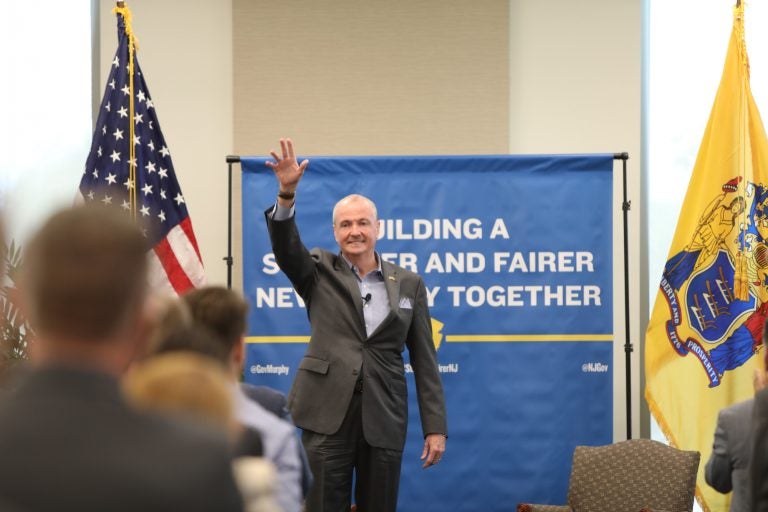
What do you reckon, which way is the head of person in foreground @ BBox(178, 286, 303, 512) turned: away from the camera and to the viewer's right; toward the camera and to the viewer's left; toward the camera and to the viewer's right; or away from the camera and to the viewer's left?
away from the camera and to the viewer's right

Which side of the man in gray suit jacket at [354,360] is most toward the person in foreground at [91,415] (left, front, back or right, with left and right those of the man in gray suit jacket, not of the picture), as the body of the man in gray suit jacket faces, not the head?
front

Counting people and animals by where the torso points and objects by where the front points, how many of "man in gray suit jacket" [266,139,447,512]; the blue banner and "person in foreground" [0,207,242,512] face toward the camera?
2

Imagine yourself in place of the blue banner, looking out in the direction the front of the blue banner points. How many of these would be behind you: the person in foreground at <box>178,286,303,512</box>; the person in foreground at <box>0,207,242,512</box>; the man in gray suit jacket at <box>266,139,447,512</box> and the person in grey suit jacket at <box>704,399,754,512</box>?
0

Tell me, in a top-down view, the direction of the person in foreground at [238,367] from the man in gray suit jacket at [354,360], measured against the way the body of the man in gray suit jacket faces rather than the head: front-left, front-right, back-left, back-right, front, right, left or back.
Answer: front

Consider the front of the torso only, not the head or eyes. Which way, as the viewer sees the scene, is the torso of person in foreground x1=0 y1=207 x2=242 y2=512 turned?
away from the camera

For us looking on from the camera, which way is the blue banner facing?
facing the viewer

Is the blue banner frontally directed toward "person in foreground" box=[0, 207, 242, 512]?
yes

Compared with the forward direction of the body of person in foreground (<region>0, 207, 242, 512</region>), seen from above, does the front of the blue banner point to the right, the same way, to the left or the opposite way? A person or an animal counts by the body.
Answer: the opposite way

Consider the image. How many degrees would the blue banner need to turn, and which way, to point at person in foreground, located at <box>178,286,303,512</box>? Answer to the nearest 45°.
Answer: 0° — it already faces them

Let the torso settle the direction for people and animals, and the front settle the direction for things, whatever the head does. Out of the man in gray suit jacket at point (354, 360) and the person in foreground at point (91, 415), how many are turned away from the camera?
1

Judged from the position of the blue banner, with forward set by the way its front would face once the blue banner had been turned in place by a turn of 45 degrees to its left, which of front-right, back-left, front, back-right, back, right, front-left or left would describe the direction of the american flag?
back-right

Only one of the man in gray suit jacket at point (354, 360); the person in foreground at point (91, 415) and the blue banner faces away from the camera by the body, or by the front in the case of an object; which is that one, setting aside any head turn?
the person in foreground

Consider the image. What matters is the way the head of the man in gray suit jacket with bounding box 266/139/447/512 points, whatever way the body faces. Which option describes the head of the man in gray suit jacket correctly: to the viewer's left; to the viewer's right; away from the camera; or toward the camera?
toward the camera

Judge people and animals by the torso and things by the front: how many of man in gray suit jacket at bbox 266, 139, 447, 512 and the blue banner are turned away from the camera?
0

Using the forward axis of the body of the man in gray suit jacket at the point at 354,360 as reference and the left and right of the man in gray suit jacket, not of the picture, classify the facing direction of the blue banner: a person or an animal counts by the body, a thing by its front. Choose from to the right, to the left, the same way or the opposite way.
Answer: the same way

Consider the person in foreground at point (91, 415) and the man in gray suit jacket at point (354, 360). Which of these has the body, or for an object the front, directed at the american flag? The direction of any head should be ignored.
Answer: the person in foreground

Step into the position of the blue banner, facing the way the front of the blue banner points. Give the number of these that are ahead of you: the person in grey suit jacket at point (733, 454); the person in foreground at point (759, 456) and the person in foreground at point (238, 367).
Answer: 3

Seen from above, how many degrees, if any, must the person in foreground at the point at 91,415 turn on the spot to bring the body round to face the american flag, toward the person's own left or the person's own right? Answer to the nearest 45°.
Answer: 0° — they already face it

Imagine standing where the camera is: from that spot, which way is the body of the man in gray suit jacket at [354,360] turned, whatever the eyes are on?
toward the camera

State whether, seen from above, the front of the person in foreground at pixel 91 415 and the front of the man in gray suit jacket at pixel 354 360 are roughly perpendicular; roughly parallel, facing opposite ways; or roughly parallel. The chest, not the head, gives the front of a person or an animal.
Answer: roughly parallel, facing opposite ways
